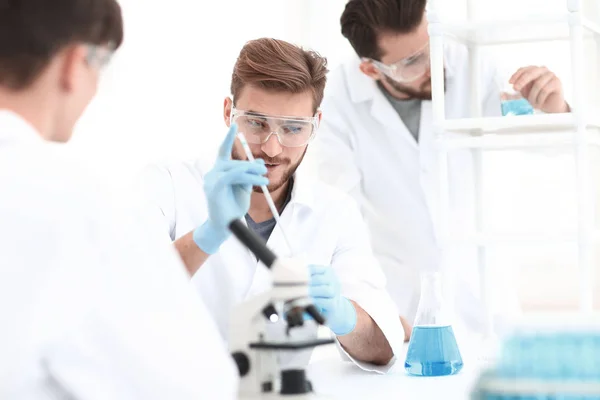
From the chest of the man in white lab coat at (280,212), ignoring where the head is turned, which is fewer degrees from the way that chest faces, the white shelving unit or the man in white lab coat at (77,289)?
the man in white lab coat

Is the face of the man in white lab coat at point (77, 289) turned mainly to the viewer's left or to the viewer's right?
to the viewer's right

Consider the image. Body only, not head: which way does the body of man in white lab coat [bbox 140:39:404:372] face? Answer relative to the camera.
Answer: toward the camera

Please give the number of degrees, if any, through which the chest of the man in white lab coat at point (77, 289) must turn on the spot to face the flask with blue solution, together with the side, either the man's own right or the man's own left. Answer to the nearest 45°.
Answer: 0° — they already face it

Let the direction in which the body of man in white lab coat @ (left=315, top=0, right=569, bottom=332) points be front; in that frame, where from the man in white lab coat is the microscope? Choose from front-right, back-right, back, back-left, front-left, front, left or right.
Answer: front-right

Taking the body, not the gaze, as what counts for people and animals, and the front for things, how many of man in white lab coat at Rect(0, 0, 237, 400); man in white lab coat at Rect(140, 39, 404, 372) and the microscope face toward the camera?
1

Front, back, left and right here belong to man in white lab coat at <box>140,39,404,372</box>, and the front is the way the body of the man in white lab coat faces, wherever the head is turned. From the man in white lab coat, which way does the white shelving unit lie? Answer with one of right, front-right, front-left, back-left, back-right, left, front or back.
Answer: left

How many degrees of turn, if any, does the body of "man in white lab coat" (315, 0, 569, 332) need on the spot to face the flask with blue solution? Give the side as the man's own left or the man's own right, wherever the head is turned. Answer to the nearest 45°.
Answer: approximately 45° to the man's own right

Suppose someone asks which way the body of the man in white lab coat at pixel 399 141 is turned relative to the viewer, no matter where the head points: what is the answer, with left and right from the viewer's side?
facing the viewer and to the right of the viewer

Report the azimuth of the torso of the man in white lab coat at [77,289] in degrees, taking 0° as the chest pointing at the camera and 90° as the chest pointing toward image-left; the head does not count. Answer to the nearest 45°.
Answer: approximately 225°

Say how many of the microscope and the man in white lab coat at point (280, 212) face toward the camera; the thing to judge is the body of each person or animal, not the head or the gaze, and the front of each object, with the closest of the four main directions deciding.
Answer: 1

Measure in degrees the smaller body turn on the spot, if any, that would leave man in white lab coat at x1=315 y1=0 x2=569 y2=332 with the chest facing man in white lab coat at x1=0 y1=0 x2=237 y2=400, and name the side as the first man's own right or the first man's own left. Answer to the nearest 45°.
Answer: approximately 45° to the first man's own right
